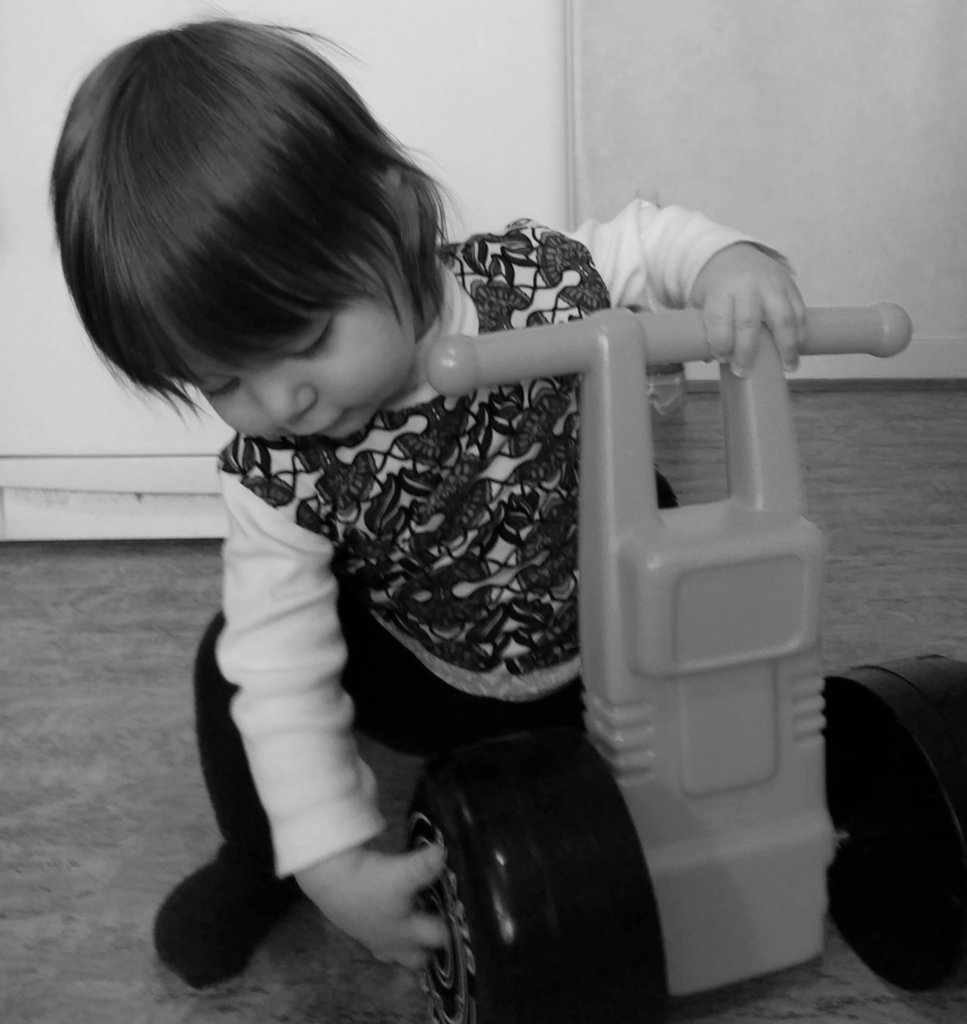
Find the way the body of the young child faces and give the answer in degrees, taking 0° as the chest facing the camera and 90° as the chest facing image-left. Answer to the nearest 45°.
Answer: approximately 0°
